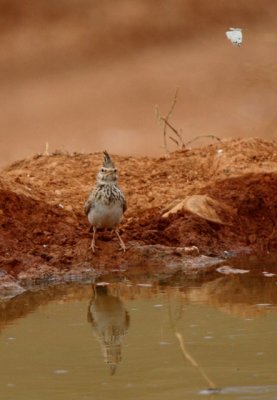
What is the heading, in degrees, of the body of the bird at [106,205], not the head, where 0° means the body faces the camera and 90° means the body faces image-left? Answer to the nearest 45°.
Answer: approximately 0°
